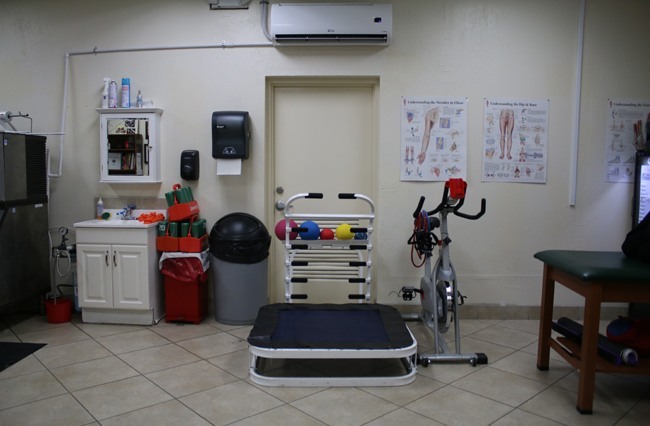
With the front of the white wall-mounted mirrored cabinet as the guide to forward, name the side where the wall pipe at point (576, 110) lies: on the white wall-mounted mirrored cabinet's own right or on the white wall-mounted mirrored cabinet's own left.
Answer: on the white wall-mounted mirrored cabinet's own left

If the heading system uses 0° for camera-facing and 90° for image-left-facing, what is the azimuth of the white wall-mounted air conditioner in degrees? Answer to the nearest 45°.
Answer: approximately 0°

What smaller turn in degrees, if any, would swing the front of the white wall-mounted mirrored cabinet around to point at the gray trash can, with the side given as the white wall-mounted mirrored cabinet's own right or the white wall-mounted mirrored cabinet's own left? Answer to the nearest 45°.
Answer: approximately 45° to the white wall-mounted mirrored cabinet's own left
